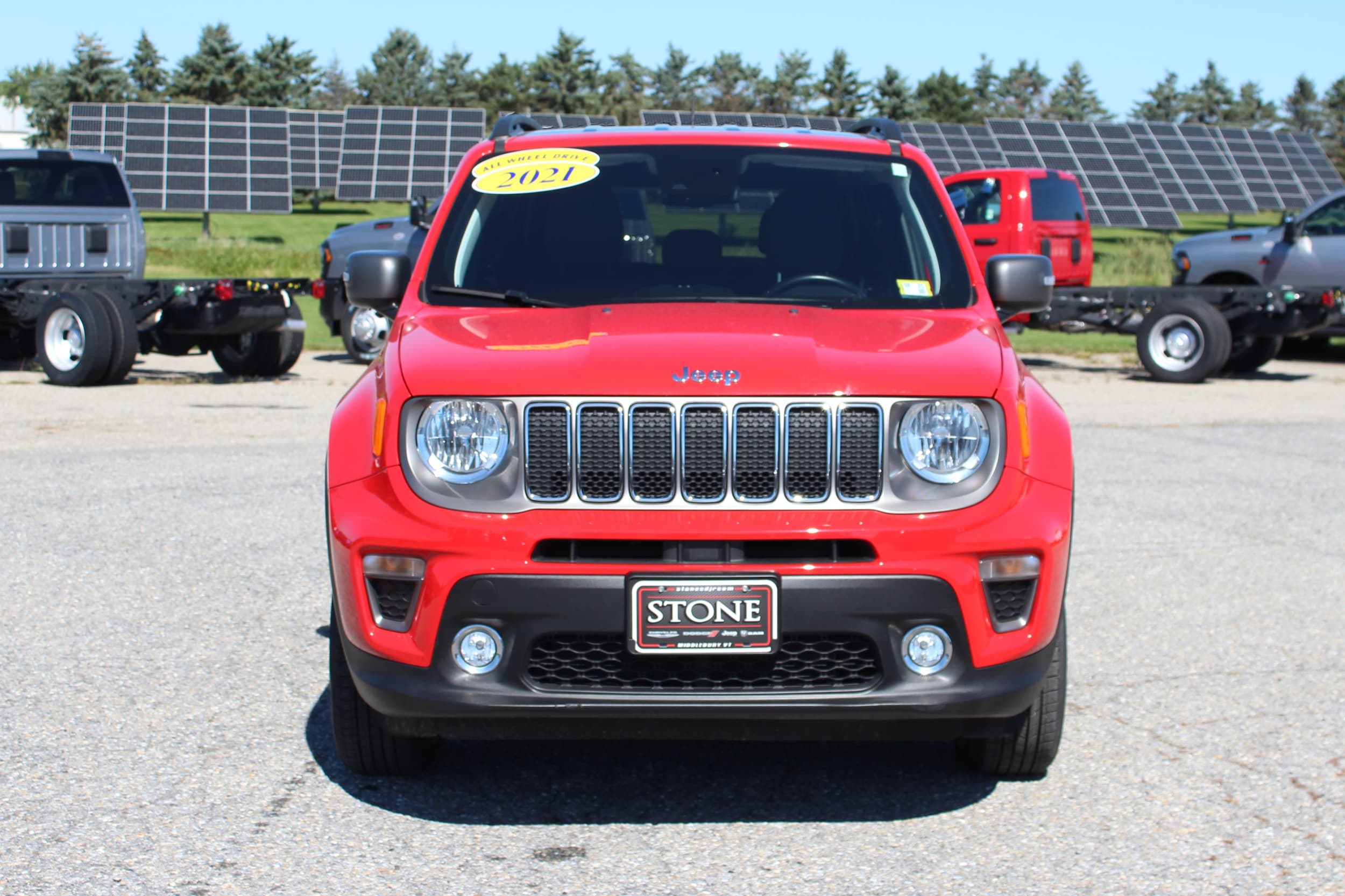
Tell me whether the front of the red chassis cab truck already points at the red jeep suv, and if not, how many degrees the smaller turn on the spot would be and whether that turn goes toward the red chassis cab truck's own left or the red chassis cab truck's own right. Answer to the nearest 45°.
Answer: approximately 135° to the red chassis cab truck's own left

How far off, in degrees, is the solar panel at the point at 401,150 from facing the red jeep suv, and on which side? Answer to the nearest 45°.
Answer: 0° — it already faces it

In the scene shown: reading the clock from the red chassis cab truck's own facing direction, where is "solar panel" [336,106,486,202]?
The solar panel is roughly at 12 o'clock from the red chassis cab truck.

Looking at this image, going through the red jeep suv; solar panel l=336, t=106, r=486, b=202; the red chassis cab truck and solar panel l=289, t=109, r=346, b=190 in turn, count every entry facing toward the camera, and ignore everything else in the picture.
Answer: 3

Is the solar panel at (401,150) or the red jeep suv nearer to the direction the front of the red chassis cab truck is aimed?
the solar panel

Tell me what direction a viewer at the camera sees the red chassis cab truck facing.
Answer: facing away from the viewer and to the left of the viewer
